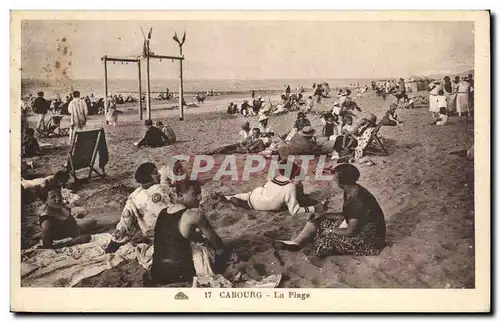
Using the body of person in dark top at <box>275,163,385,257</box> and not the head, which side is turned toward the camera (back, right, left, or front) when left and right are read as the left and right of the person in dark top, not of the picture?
left

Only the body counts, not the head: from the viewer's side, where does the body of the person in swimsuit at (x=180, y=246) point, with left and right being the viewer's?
facing away from the viewer and to the right of the viewer

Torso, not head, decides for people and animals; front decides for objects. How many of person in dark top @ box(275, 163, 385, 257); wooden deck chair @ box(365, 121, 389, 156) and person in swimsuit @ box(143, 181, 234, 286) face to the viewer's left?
2

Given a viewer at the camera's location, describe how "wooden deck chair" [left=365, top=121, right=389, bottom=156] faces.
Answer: facing to the left of the viewer

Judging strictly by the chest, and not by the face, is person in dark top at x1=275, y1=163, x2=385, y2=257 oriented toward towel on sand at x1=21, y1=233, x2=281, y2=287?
yes
